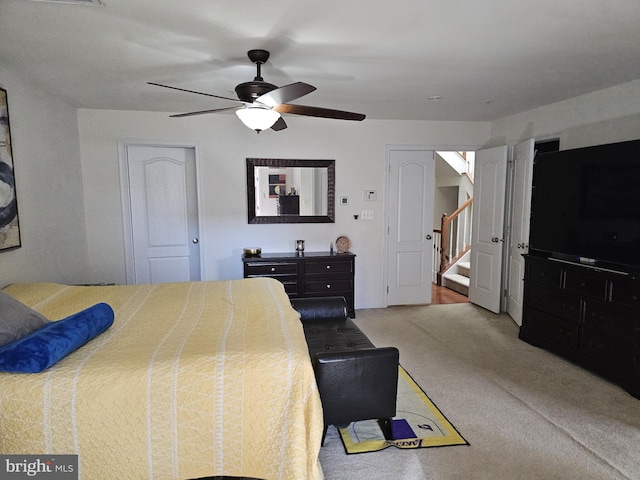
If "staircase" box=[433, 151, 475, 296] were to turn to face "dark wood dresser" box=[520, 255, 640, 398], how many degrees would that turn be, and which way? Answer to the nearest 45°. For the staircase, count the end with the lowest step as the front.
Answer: approximately 45° to its left

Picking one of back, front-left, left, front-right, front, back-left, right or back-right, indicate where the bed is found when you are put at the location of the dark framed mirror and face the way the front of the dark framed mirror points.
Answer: front

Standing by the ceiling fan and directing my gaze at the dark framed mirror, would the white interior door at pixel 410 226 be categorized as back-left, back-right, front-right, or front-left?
front-right

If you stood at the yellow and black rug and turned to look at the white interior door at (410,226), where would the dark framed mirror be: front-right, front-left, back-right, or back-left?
front-left

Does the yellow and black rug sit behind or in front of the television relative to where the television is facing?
in front

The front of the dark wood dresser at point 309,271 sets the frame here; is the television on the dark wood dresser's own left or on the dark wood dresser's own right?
on the dark wood dresser's own left

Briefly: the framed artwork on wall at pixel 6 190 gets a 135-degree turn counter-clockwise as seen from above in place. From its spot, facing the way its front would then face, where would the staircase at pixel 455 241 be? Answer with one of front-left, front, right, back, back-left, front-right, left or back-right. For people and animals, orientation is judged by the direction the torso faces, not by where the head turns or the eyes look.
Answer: right

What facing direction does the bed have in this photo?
to the viewer's right

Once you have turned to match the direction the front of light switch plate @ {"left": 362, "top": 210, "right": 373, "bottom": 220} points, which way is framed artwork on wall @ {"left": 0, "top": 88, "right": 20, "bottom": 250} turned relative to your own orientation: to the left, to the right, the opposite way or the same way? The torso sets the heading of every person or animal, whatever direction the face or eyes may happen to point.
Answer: to the left

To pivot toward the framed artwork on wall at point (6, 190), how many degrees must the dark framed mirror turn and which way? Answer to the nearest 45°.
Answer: approximately 45° to its right

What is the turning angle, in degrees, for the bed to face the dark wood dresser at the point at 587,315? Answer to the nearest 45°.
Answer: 0° — it already faces it

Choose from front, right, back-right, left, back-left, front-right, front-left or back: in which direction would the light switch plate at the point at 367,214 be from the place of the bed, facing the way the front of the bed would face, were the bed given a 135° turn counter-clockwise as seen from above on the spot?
right

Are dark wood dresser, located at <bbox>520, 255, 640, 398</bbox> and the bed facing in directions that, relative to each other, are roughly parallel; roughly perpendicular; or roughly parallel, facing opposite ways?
roughly parallel, facing opposite ways

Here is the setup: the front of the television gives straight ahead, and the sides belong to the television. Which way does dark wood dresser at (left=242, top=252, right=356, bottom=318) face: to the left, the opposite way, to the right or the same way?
to the left

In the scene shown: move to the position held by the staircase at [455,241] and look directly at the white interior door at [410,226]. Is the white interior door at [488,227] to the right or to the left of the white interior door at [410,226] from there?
left

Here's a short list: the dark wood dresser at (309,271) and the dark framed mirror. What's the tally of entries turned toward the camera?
2

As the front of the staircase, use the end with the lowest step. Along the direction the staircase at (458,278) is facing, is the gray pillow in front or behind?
in front

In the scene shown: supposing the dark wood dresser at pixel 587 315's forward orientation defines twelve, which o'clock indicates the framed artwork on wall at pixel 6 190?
The framed artwork on wall is roughly at 12 o'clock from the dark wood dresser.

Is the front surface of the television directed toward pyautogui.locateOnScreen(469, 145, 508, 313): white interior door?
no

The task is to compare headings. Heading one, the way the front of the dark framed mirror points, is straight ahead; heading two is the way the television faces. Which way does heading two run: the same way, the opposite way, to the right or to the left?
to the right

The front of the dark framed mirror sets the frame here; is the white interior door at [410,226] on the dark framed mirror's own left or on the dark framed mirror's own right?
on the dark framed mirror's own left
